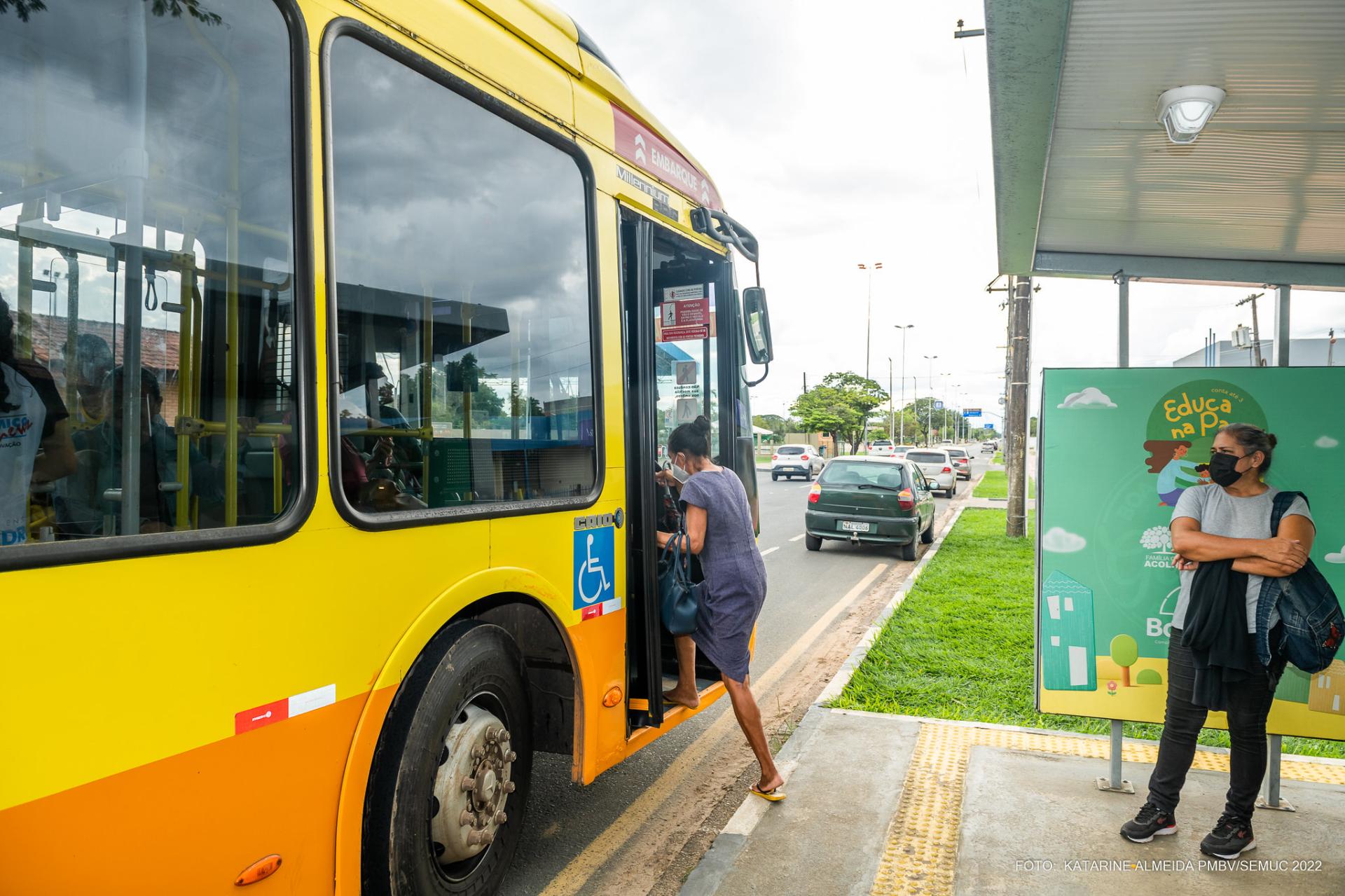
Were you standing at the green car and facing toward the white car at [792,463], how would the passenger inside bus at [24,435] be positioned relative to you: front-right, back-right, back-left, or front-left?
back-left

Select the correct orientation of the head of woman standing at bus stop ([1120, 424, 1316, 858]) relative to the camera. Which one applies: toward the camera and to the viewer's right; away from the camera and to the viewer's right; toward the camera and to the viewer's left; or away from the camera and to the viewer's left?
toward the camera and to the viewer's left

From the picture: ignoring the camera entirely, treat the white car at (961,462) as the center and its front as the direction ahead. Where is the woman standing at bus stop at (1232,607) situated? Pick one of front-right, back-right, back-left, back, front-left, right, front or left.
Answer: back

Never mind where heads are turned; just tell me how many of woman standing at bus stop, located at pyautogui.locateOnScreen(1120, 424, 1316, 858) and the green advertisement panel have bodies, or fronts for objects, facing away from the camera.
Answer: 0

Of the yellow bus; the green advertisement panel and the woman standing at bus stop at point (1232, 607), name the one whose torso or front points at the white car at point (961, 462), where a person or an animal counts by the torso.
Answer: the yellow bus

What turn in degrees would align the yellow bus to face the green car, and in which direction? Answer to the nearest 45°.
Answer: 0° — it already faces it

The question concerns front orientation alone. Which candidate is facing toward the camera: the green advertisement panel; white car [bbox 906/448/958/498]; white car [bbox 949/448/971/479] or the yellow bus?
the green advertisement panel

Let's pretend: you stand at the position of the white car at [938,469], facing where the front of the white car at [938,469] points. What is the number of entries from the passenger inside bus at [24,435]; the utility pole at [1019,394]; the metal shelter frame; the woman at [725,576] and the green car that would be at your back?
5

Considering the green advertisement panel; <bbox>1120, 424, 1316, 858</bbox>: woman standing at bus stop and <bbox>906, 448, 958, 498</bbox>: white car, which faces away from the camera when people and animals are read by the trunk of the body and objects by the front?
the white car

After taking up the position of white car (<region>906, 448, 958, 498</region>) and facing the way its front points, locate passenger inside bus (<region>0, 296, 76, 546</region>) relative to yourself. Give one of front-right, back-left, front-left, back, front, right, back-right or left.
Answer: back

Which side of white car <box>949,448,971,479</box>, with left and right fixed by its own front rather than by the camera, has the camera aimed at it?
back

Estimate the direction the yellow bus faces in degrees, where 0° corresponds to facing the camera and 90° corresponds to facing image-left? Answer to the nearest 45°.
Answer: approximately 225°

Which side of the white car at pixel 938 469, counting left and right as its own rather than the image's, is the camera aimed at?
back
